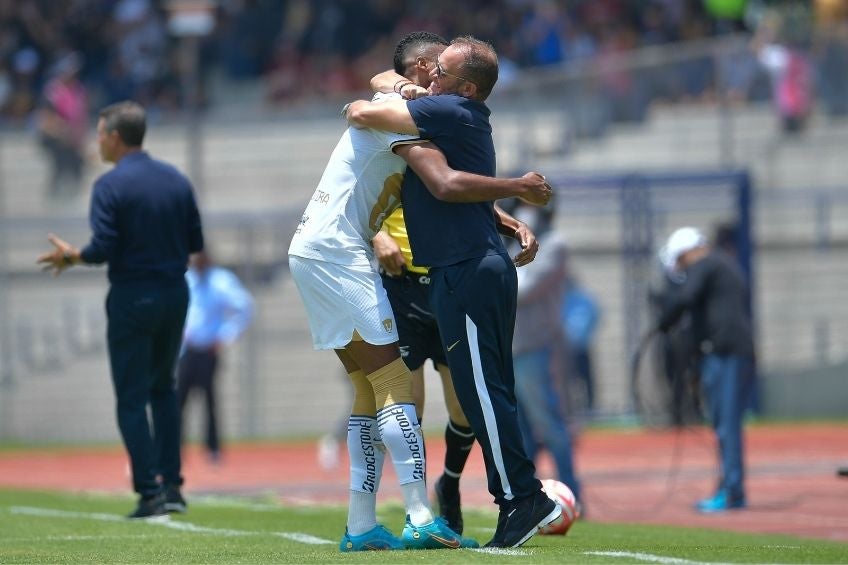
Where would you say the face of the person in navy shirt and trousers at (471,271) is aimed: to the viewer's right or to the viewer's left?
to the viewer's left

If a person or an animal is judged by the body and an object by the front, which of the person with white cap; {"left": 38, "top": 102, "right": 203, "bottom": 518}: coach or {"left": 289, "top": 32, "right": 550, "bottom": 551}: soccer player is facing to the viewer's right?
the soccer player

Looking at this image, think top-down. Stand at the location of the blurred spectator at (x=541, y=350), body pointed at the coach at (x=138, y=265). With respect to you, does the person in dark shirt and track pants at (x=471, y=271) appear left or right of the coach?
left

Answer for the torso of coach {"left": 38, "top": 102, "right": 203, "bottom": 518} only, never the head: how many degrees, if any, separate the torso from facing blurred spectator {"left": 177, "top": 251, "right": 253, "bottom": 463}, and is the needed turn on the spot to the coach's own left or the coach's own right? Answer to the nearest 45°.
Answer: approximately 45° to the coach's own right

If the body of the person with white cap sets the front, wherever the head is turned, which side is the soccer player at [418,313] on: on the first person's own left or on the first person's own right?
on the first person's own left

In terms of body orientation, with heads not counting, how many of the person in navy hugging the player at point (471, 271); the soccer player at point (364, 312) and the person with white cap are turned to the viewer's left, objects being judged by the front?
2

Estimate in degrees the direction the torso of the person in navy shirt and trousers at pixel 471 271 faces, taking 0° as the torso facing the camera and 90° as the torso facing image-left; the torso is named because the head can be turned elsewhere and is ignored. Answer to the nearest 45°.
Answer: approximately 90°

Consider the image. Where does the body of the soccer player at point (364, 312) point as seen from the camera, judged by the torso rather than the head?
to the viewer's right

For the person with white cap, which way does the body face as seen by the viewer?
to the viewer's left

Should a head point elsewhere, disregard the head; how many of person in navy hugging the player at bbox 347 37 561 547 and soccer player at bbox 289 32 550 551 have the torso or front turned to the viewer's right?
1
